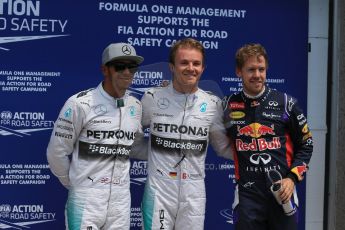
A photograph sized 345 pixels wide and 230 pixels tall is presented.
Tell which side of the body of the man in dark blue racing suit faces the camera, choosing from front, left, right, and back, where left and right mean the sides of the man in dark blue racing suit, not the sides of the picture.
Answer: front

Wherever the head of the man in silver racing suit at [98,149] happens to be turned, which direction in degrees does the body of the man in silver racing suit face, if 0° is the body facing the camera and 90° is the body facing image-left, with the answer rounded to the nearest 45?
approximately 315°

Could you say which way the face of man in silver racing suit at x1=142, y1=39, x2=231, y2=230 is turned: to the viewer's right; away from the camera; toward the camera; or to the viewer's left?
toward the camera

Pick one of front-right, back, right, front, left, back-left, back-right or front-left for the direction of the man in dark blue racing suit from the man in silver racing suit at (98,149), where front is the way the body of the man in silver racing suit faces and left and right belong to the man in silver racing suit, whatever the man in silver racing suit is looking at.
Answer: front-left

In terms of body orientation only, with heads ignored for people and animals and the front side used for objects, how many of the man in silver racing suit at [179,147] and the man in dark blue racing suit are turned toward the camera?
2

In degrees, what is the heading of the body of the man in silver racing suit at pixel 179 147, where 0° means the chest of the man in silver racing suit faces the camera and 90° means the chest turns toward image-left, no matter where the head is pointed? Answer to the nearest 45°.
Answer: approximately 0°

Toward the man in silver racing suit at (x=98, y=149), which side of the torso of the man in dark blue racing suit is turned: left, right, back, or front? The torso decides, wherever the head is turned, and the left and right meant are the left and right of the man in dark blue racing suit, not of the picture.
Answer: right
